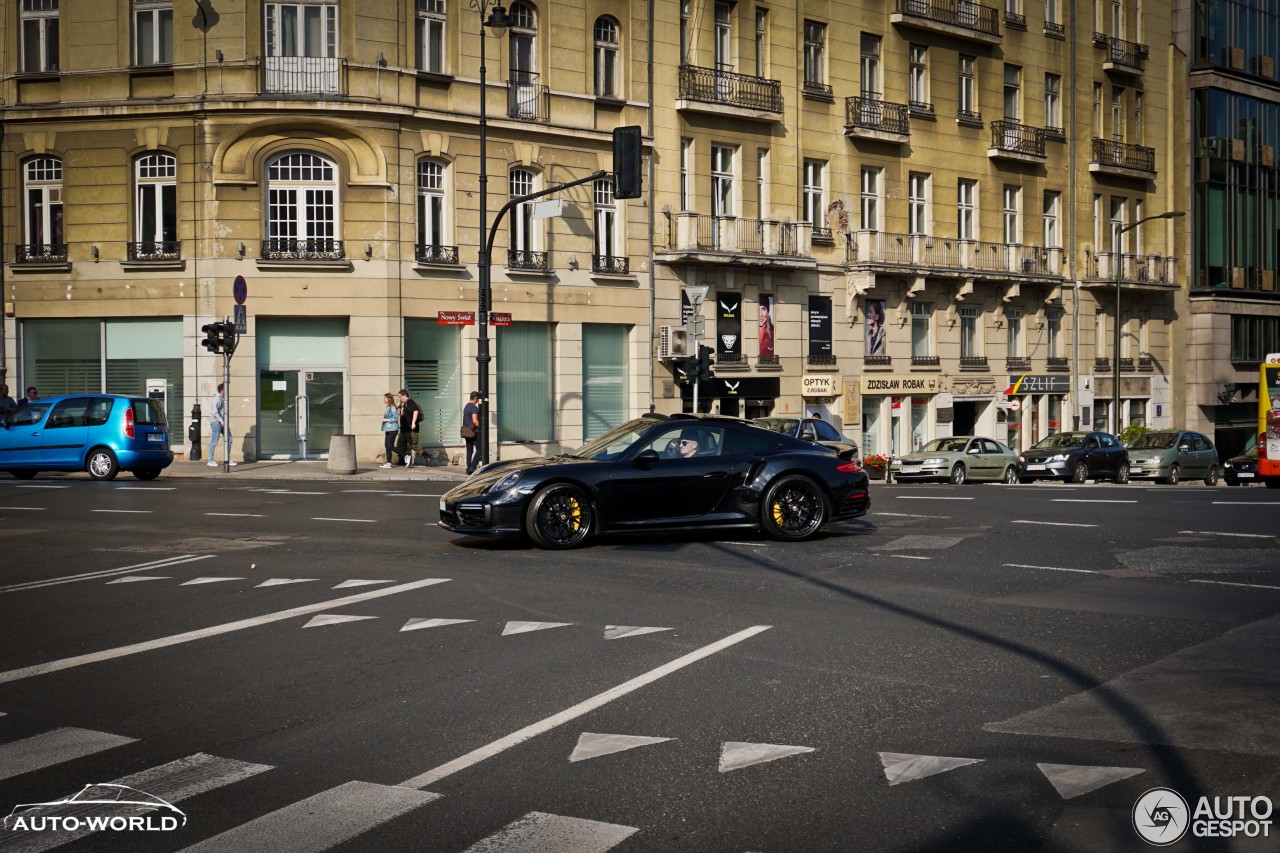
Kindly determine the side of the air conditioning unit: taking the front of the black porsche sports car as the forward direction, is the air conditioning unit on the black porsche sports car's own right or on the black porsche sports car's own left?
on the black porsche sports car's own right

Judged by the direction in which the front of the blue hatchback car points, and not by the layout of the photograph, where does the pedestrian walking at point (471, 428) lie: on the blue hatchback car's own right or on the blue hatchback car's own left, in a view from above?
on the blue hatchback car's own right

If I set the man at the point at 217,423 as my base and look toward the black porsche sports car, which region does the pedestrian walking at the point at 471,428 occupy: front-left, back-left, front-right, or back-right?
front-left

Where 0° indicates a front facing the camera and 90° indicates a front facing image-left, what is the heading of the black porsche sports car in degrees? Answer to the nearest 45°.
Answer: approximately 90°

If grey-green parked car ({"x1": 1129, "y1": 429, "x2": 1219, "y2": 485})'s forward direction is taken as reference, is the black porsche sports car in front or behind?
in front

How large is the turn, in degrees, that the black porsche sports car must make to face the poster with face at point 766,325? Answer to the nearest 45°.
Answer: approximately 90° to its right

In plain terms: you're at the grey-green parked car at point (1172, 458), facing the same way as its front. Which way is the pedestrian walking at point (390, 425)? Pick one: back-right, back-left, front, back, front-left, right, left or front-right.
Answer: front

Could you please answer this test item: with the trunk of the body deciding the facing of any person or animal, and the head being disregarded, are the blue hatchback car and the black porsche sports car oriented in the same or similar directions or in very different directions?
same or similar directions

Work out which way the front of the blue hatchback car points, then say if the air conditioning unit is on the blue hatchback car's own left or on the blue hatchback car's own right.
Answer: on the blue hatchback car's own right

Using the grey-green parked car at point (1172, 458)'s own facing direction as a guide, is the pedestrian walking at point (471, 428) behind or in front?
in front

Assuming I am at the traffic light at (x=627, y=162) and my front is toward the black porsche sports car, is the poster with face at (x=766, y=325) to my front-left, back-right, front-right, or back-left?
back-left

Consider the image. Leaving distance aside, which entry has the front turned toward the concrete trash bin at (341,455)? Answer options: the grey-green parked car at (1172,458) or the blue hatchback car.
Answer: the grey-green parked car

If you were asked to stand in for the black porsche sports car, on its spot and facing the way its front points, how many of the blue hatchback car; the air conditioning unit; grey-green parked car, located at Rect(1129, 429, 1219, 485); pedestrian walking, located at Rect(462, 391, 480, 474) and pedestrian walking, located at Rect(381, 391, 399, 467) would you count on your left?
0

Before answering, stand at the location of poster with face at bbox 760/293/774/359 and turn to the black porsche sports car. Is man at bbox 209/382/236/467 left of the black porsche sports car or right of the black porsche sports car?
right
